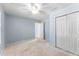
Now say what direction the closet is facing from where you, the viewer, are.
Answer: facing the viewer and to the left of the viewer
